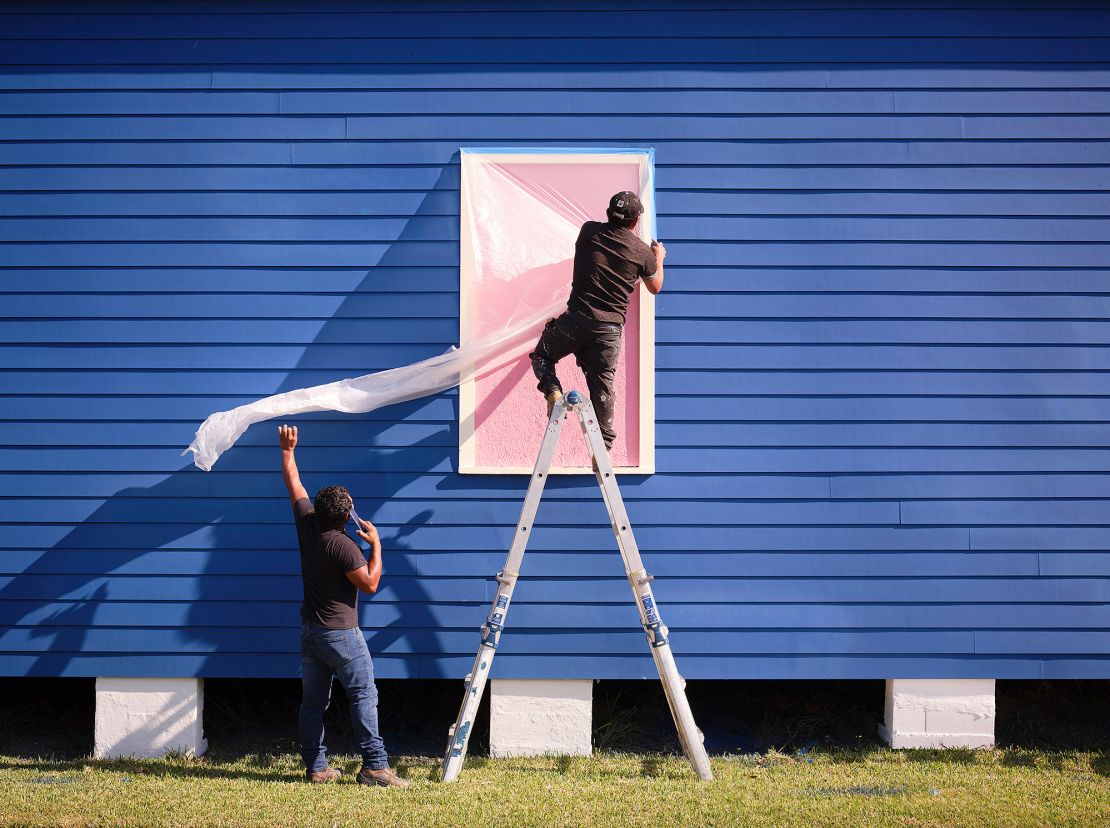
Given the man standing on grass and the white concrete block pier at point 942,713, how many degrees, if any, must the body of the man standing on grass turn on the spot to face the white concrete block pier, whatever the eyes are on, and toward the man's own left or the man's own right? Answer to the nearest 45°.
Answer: approximately 45° to the man's own right

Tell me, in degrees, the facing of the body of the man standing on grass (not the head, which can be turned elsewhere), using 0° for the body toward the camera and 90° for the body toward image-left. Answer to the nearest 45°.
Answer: approximately 225°

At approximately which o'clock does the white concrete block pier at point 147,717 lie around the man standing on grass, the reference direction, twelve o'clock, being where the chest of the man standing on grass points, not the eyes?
The white concrete block pier is roughly at 9 o'clock from the man standing on grass.

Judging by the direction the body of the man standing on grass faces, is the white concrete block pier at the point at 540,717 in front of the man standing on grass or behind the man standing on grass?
in front

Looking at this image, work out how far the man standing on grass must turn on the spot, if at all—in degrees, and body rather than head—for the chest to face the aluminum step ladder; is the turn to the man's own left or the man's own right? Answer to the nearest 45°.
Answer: approximately 45° to the man's own right

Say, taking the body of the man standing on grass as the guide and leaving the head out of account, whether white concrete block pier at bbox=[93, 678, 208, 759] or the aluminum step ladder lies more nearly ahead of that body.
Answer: the aluminum step ladder

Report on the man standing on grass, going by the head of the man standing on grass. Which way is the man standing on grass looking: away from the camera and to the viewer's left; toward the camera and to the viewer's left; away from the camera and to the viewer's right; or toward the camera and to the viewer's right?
away from the camera and to the viewer's right

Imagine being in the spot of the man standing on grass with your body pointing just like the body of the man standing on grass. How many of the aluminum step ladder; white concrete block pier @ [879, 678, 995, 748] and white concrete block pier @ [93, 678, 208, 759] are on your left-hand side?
1
